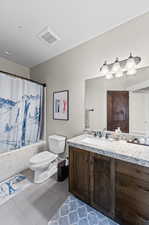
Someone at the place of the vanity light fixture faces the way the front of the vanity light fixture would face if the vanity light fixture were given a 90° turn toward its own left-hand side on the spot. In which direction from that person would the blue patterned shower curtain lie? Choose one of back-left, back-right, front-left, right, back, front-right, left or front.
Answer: back-right

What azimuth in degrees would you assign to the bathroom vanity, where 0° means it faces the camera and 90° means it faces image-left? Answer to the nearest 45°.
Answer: approximately 45°

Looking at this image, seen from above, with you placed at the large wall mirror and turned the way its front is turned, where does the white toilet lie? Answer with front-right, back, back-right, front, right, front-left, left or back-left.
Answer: front-right

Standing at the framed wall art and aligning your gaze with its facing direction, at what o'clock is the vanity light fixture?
The vanity light fixture is roughly at 9 o'clock from the framed wall art.

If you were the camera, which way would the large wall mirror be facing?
facing the viewer and to the left of the viewer

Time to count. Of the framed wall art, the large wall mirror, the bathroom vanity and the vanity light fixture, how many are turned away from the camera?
0
